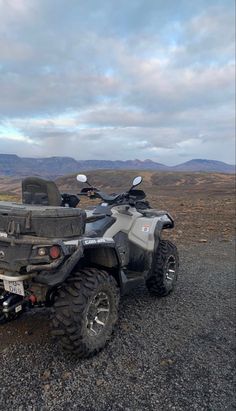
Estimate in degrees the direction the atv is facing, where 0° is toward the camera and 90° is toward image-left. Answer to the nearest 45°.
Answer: approximately 225°
